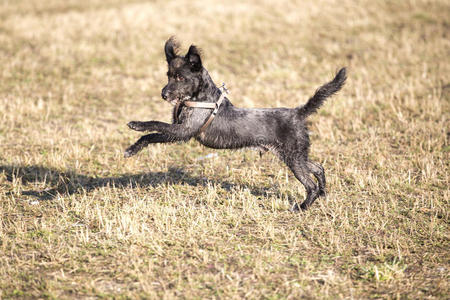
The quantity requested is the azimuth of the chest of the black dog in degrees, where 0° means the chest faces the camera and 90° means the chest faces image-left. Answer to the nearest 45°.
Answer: approximately 90°
